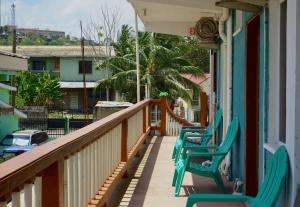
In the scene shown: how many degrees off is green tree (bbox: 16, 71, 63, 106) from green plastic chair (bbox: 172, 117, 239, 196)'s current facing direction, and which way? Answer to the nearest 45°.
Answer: approximately 45° to its right

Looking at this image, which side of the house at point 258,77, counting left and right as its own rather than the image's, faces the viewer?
left

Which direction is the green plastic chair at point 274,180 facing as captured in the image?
to the viewer's left

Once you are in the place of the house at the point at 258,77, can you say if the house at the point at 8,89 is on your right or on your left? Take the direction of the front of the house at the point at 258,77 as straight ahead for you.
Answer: on your right

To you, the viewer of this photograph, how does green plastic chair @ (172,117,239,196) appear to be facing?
facing to the left of the viewer

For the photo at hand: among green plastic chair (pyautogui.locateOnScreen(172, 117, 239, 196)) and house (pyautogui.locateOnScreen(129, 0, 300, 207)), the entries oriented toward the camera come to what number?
0

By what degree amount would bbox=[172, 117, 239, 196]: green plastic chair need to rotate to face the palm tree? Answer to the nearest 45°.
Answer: approximately 90° to its right

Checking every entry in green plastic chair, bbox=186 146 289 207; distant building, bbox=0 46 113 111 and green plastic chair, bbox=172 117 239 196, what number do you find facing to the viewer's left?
2

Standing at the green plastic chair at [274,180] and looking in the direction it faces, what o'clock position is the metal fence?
The metal fence is roughly at 2 o'clock from the green plastic chair.

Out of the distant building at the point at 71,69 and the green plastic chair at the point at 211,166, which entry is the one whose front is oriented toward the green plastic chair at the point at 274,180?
the distant building

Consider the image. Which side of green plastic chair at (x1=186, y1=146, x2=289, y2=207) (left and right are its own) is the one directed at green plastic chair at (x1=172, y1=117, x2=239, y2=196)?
right
